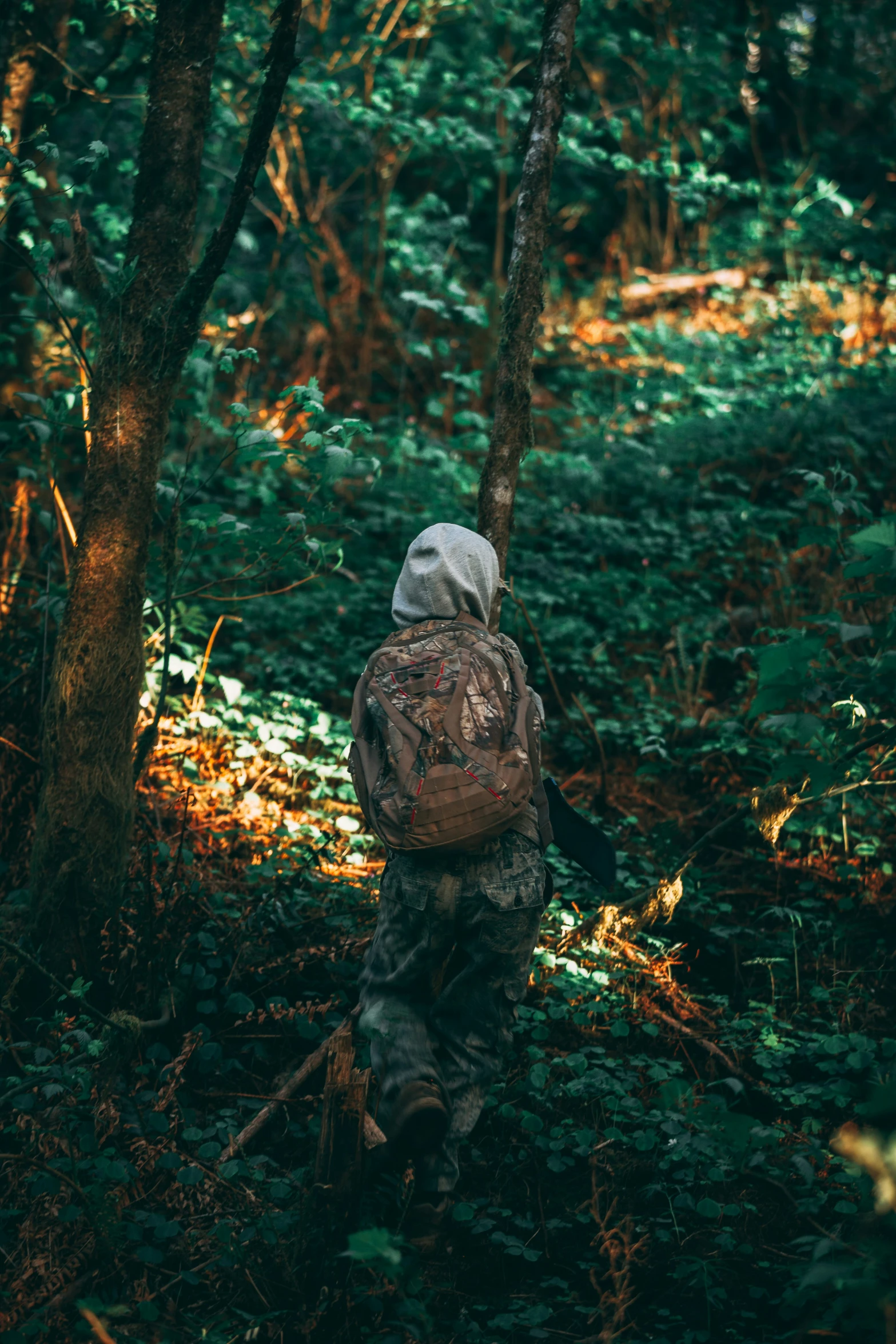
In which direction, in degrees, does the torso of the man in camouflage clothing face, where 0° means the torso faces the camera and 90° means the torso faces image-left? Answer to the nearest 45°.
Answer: approximately 180°

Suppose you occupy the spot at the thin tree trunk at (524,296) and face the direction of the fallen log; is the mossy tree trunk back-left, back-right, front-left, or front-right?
back-left

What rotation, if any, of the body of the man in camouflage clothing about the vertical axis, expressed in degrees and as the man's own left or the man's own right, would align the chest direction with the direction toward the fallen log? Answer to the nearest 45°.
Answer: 0° — they already face it

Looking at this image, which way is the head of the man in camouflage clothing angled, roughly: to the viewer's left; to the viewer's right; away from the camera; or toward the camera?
away from the camera

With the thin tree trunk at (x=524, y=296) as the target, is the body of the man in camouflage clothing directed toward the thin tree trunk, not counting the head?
yes

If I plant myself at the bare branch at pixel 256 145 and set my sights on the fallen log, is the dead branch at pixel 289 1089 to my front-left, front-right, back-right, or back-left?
back-right

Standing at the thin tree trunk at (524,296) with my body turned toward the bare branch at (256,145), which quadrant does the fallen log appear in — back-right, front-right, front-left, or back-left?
back-right
